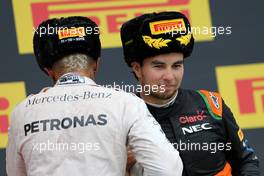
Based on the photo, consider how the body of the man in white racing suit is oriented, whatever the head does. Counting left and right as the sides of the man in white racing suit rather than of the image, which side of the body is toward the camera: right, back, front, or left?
back
